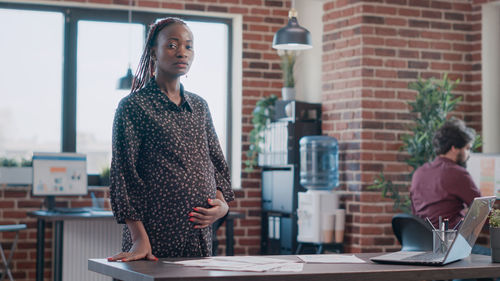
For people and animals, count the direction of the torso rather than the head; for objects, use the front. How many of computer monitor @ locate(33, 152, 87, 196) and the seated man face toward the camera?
1

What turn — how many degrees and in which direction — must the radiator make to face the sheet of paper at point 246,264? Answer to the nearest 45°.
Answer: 0° — it already faces it

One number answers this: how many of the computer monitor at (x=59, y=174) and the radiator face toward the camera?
2

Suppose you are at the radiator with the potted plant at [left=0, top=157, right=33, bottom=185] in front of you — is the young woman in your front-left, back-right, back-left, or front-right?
back-left

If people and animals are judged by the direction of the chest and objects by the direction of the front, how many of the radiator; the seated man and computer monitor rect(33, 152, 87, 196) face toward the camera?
2

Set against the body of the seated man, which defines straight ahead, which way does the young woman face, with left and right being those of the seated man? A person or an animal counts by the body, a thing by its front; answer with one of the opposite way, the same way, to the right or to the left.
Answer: to the right

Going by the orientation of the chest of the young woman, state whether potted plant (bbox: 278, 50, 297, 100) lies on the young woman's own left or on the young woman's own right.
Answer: on the young woman's own left

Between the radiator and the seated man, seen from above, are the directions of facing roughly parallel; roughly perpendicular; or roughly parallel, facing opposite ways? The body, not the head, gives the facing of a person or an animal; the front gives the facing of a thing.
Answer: roughly perpendicular

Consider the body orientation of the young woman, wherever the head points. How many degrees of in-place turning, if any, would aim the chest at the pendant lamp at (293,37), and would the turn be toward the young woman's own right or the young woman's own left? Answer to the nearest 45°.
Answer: approximately 135° to the young woman's own left
